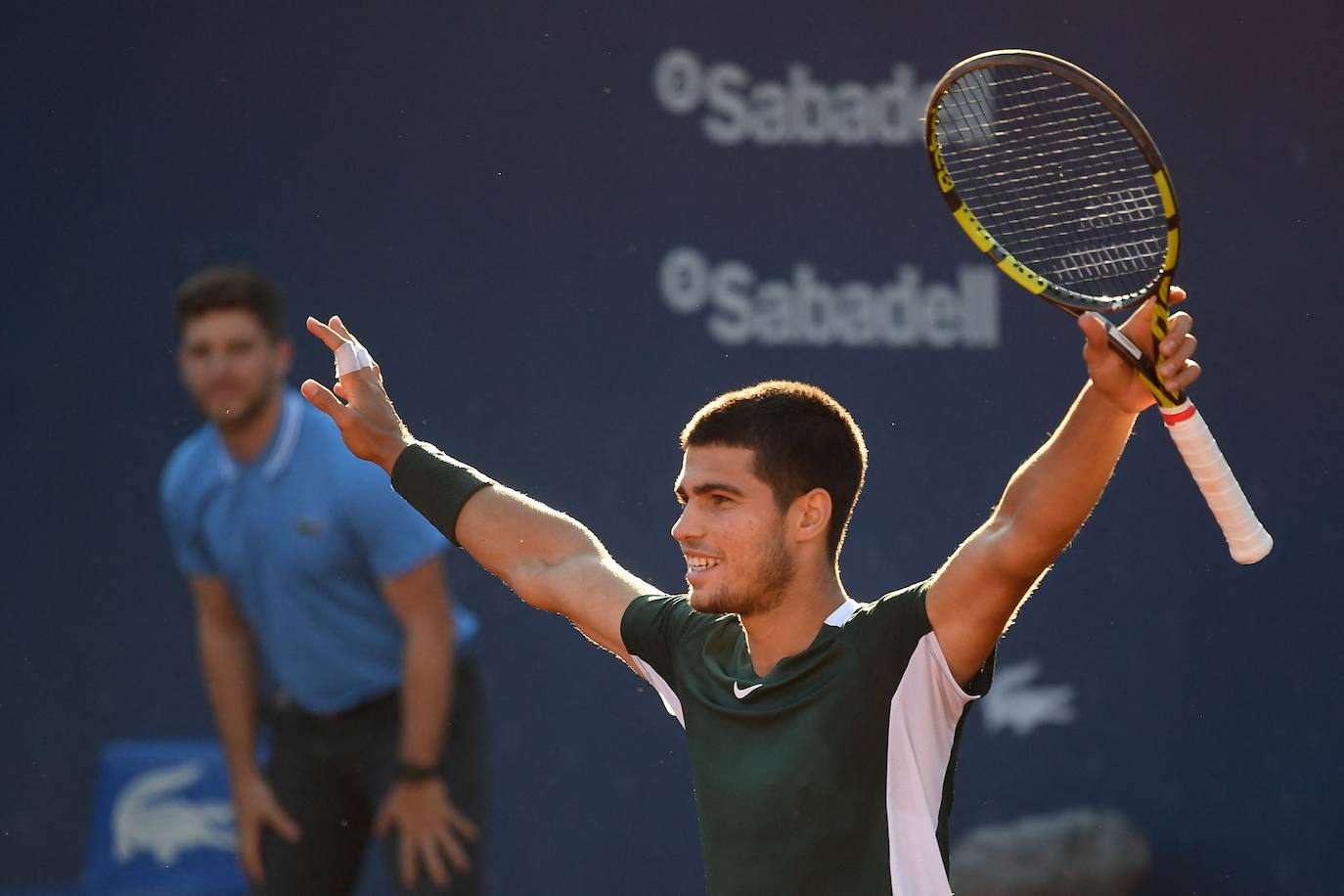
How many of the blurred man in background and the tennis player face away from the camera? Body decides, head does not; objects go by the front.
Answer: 0

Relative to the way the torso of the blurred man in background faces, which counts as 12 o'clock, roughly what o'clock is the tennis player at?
The tennis player is roughly at 10 o'clock from the blurred man in background.

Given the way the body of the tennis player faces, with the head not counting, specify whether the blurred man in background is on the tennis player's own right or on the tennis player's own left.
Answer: on the tennis player's own right

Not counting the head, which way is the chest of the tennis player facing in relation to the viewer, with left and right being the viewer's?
facing the viewer and to the left of the viewer
